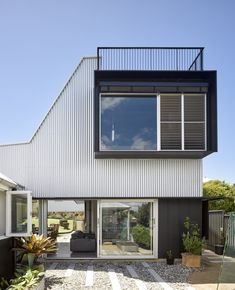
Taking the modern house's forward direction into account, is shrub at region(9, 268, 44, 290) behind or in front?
in front

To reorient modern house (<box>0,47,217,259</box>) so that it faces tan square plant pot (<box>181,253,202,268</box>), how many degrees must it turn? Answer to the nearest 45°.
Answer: approximately 45° to its left

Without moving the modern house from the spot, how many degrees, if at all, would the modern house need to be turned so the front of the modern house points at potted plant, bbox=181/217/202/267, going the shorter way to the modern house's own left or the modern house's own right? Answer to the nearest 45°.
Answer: approximately 45° to the modern house's own left

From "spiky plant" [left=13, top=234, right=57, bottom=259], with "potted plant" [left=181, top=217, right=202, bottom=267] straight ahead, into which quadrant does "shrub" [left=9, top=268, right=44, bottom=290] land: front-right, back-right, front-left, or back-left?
back-right

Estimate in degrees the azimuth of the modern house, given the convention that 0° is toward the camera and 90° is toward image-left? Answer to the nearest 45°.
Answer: approximately 0°
